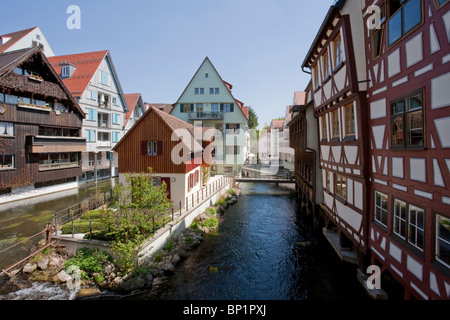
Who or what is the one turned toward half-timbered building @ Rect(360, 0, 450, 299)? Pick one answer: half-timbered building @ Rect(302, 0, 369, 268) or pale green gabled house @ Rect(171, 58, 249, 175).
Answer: the pale green gabled house

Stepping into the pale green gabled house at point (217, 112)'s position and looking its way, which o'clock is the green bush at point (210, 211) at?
The green bush is roughly at 12 o'clock from the pale green gabled house.

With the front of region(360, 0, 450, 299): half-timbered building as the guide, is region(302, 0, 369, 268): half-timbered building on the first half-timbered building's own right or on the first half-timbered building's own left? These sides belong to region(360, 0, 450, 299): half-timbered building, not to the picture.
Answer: on the first half-timbered building's own right

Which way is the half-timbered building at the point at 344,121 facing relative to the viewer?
to the viewer's left

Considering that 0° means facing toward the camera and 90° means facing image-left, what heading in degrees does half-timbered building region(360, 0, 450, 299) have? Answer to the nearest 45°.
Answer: approximately 45°

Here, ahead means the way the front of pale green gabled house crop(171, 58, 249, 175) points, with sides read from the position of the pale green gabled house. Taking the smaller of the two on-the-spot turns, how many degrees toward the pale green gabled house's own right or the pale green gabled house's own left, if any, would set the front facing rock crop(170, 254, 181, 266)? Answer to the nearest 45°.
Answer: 0° — it already faces it

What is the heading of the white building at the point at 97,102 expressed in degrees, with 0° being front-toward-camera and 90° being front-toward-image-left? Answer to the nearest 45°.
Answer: approximately 315°

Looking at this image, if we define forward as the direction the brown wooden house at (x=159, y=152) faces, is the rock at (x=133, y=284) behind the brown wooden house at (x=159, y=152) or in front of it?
in front

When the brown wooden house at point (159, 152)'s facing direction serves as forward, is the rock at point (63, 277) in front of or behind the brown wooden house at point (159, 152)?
in front

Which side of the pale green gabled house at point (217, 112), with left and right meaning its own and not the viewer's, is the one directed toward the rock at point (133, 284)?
front

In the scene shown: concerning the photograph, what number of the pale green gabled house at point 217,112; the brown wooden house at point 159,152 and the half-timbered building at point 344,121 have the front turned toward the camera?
2
